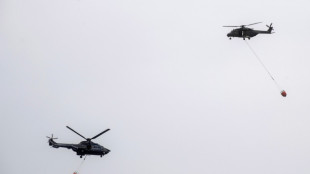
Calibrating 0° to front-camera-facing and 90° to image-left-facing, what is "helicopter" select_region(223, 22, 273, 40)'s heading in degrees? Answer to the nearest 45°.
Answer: approximately 90°
